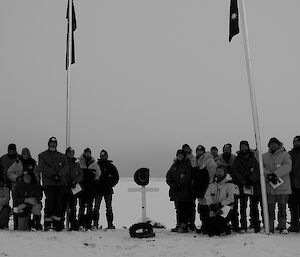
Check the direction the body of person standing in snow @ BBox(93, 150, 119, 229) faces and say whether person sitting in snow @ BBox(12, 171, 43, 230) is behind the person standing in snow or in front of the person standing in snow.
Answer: in front

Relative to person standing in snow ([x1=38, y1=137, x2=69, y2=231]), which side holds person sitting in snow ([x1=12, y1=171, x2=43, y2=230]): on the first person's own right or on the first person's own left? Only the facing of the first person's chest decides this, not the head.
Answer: on the first person's own right

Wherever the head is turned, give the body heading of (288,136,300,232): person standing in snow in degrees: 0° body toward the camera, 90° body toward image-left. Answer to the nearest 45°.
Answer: approximately 0°

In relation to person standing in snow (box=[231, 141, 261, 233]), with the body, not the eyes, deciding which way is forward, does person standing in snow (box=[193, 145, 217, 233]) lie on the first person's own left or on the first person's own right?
on the first person's own right

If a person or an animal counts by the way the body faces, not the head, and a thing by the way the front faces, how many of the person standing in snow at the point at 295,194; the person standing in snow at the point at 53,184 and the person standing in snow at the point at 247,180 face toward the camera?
3

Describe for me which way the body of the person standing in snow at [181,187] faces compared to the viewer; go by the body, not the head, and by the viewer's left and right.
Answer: facing the viewer and to the left of the viewer

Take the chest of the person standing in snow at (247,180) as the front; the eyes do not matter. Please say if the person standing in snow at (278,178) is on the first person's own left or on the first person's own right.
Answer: on the first person's own left

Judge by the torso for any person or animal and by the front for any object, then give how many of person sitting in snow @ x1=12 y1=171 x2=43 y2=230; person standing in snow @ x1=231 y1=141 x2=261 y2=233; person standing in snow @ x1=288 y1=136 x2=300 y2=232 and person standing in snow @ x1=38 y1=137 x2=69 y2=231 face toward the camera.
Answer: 4

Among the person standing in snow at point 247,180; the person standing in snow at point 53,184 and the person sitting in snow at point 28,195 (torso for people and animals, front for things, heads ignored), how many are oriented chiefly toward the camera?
3

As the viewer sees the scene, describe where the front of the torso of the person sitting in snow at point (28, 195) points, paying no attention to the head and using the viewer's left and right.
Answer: facing the viewer

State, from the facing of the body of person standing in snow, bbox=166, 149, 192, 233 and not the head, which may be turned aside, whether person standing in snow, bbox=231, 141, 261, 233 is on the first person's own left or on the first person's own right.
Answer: on the first person's own left

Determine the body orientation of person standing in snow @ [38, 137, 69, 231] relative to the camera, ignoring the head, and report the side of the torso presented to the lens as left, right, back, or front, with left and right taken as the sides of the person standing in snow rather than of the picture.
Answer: front

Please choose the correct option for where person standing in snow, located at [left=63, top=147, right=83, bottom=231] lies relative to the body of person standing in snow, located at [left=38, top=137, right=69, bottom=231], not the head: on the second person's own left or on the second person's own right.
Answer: on the second person's own left

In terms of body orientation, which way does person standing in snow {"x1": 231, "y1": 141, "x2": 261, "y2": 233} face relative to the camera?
toward the camera

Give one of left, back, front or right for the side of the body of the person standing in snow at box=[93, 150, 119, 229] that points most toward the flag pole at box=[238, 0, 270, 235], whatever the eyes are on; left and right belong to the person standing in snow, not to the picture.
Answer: left
